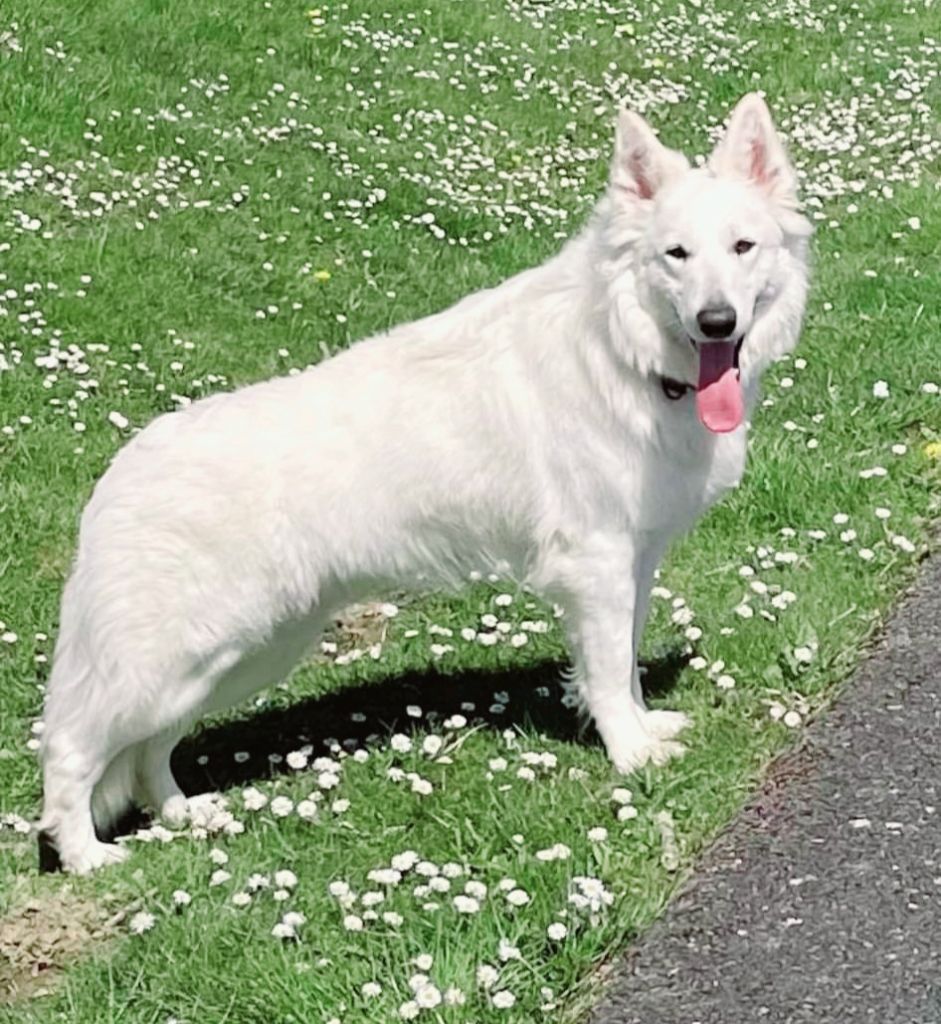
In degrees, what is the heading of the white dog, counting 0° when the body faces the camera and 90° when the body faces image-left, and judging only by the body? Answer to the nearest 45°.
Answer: approximately 270°
